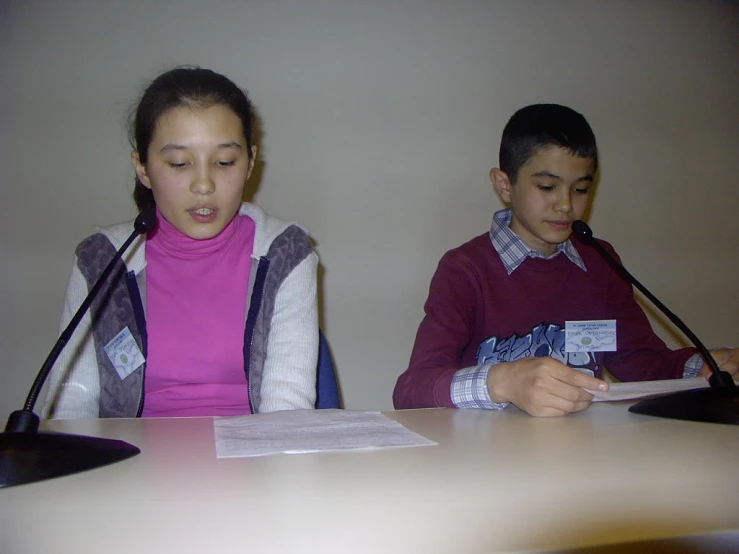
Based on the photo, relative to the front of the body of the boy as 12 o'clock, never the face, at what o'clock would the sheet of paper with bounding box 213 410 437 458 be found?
The sheet of paper is roughly at 2 o'clock from the boy.

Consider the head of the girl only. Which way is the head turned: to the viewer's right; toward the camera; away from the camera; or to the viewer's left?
toward the camera

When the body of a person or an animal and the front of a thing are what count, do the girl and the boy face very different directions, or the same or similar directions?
same or similar directions

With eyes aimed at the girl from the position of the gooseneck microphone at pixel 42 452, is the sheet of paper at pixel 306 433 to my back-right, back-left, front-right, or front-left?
front-right

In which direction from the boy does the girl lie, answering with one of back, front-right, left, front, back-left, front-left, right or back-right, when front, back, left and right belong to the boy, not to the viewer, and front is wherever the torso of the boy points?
right

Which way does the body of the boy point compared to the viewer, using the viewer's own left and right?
facing the viewer and to the right of the viewer

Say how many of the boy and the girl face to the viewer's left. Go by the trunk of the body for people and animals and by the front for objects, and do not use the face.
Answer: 0

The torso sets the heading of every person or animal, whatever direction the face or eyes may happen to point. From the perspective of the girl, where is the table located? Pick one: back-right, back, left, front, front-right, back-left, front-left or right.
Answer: front

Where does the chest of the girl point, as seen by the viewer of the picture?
toward the camera

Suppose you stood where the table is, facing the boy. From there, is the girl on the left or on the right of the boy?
left

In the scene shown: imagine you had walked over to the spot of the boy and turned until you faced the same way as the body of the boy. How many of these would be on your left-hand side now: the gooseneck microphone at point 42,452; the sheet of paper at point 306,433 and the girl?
0
